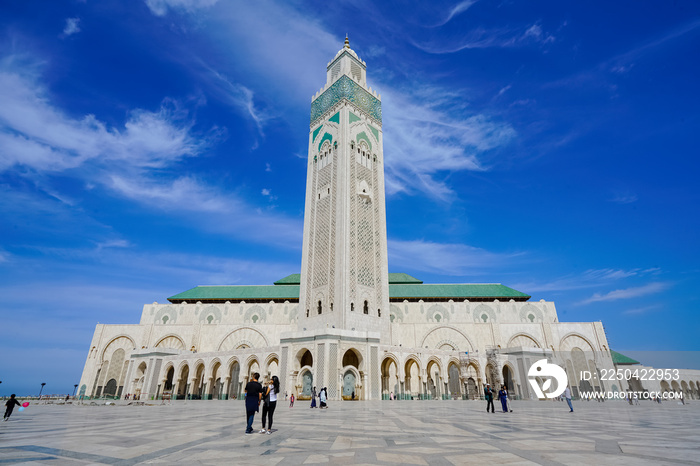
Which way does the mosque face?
toward the camera

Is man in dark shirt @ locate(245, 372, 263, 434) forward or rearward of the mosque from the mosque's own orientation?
forward

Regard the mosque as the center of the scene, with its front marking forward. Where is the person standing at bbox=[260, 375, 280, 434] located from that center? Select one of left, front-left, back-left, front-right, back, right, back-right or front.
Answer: front
